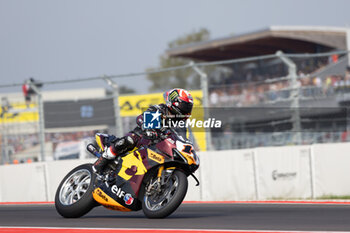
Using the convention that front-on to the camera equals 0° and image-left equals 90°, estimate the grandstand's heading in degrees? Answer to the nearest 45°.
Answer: approximately 45°

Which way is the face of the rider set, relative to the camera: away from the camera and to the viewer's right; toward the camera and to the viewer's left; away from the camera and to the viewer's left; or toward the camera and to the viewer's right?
toward the camera and to the viewer's right

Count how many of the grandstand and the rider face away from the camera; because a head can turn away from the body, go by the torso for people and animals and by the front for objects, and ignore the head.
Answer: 0

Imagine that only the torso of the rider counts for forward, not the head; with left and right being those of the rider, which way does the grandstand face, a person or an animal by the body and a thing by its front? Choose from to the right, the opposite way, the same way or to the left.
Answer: to the right

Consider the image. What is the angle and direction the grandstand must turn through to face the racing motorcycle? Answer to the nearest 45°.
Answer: approximately 45° to its left

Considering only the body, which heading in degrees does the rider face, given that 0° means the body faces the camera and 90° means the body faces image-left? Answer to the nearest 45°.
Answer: approximately 315°

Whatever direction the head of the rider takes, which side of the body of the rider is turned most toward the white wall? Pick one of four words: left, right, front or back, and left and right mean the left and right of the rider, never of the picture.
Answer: left

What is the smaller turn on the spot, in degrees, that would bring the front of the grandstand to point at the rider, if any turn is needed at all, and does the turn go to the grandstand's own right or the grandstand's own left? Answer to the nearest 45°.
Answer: approximately 45° to the grandstand's own left
